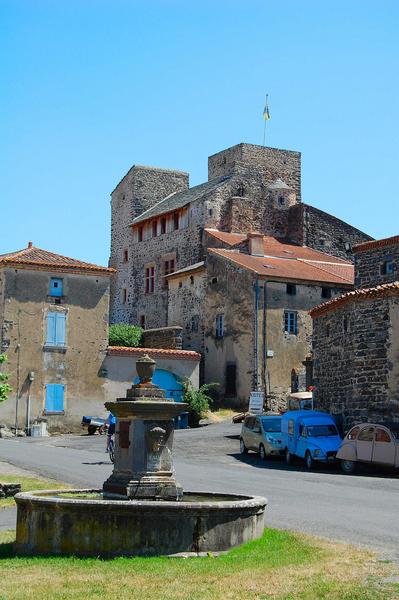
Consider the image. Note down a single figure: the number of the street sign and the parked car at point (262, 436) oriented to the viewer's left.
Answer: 0

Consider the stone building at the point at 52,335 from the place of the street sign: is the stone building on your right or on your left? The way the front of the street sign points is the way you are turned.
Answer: on your right

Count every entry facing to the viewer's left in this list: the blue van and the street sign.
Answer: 0

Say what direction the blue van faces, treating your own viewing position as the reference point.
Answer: facing the viewer and to the right of the viewer

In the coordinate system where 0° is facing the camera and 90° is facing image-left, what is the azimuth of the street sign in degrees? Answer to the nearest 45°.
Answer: approximately 0°

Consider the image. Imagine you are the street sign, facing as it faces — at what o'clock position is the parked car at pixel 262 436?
The parked car is roughly at 12 o'clock from the street sign.

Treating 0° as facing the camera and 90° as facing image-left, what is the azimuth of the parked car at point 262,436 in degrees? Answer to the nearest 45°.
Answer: approximately 315°
